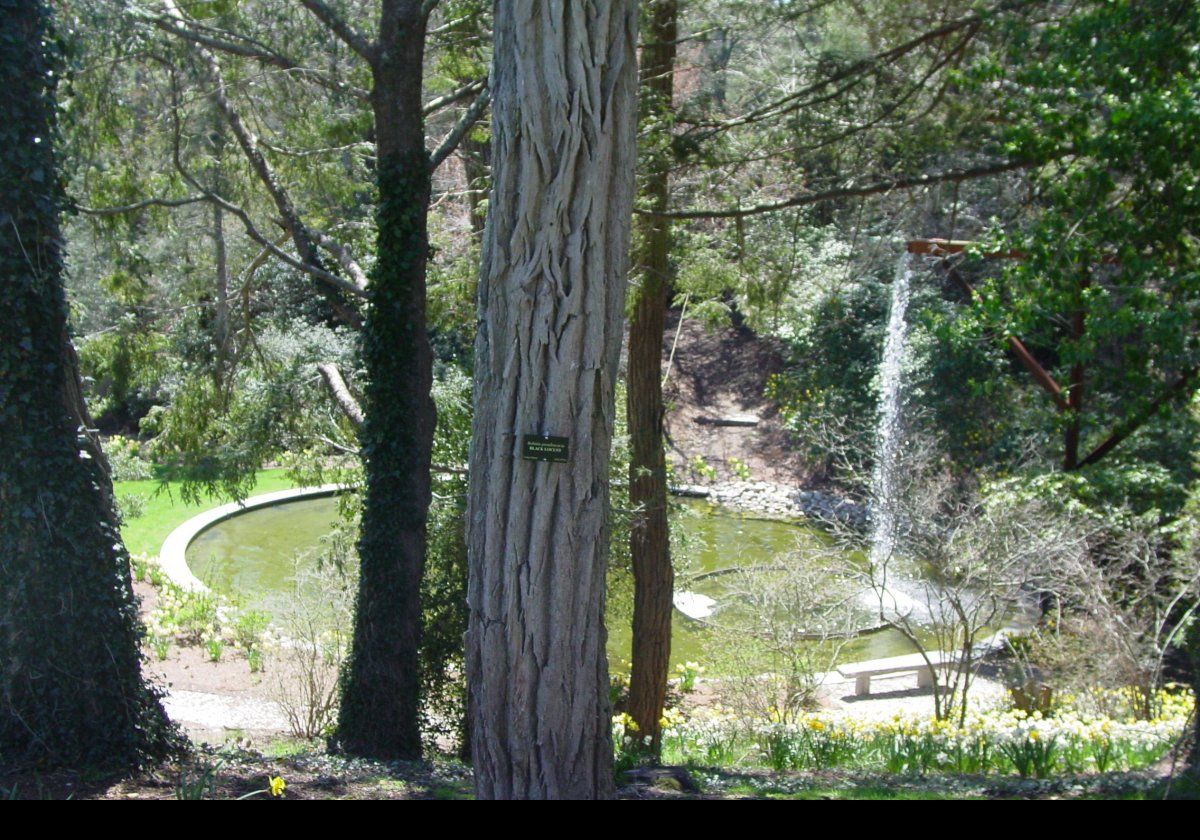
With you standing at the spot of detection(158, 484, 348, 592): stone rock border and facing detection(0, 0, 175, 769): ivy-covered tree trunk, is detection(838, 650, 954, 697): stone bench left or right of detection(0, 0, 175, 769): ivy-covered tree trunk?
left

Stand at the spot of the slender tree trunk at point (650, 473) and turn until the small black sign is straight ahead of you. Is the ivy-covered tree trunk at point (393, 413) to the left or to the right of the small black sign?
right

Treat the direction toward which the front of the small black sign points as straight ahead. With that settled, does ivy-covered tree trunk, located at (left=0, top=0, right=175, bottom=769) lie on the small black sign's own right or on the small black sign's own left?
on the small black sign's own right

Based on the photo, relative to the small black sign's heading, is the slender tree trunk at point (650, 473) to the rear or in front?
to the rear

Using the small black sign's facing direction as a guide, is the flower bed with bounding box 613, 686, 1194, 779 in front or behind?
behind

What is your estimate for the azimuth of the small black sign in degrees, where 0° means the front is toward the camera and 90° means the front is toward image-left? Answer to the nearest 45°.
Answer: approximately 0°

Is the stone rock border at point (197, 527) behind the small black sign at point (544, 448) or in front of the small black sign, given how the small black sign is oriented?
behind
